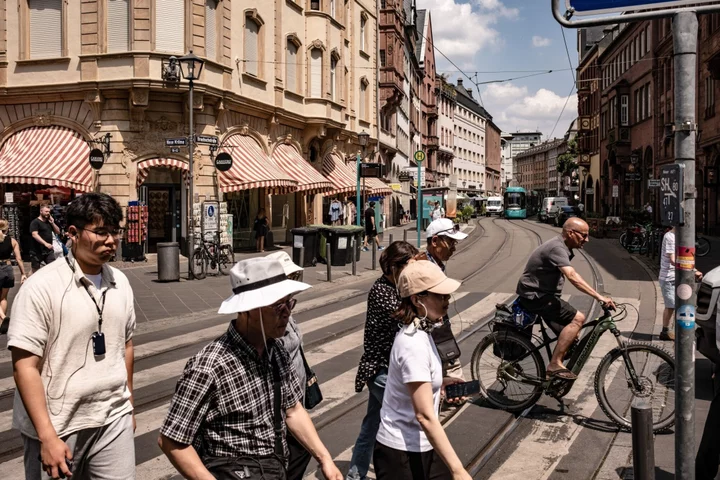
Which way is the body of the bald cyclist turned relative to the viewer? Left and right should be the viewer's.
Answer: facing to the right of the viewer

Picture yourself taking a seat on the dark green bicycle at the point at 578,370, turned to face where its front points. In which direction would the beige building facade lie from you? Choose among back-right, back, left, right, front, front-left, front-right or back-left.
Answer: back-left

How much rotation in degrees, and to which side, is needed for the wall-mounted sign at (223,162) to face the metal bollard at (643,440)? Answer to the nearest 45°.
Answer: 0° — it already faces it

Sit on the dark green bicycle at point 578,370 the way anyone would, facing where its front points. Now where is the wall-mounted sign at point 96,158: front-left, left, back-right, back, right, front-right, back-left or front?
back-left

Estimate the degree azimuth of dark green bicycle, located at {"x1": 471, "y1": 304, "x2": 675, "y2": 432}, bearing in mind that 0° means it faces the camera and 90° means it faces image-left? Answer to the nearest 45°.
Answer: approximately 270°

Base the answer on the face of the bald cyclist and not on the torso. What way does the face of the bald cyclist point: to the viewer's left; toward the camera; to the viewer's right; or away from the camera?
to the viewer's right

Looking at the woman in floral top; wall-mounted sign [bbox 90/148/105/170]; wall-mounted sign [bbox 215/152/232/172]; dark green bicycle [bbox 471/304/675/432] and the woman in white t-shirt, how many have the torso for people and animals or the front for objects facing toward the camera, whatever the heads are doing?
2

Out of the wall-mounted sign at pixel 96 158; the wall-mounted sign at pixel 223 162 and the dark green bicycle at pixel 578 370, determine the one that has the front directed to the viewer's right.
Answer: the dark green bicycle

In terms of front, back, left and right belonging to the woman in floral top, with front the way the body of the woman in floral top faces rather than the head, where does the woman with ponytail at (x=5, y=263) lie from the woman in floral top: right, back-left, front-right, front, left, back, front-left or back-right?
back-left

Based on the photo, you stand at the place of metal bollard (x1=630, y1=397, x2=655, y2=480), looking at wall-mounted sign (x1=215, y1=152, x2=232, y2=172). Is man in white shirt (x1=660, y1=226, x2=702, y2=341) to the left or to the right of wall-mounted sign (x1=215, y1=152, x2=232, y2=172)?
right

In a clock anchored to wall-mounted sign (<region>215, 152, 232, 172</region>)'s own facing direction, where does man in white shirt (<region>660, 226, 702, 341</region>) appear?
The man in white shirt is roughly at 11 o'clock from the wall-mounted sign.
